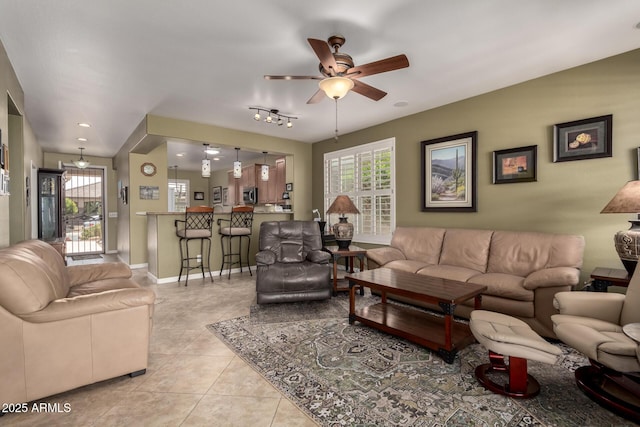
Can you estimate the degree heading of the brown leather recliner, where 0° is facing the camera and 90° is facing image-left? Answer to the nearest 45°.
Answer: approximately 0°

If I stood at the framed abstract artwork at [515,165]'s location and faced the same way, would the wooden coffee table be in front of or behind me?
in front

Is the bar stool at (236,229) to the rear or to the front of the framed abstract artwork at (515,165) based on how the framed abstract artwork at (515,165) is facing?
to the front

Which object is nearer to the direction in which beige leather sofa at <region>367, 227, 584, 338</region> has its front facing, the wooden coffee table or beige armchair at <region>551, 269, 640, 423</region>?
the wooden coffee table

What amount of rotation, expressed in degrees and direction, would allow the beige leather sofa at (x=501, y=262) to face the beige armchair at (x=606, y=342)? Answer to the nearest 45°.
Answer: approximately 45° to its left

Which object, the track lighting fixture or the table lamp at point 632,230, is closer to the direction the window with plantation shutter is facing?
the track lighting fixture

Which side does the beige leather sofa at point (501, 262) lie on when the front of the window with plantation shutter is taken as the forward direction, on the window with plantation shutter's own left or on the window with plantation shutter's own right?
on the window with plantation shutter's own left

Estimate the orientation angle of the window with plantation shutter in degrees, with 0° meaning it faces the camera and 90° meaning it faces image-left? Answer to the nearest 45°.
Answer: approximately 45°

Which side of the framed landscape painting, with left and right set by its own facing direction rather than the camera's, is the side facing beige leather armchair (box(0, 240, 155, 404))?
front

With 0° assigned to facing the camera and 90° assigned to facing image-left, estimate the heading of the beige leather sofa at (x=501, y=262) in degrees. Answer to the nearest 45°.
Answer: approximately 45°

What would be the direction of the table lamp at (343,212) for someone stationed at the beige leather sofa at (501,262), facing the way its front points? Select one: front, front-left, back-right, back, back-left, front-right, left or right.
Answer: front-right

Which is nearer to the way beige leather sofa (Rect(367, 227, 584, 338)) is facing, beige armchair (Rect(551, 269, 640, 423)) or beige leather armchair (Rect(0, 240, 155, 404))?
the beige leather armchair

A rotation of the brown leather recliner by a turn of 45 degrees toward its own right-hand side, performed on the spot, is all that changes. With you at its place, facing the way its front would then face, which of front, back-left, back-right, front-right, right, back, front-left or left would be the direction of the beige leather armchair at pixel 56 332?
front

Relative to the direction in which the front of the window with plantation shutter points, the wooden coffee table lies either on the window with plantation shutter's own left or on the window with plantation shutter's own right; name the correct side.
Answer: on the window with plantation shutter's own left
